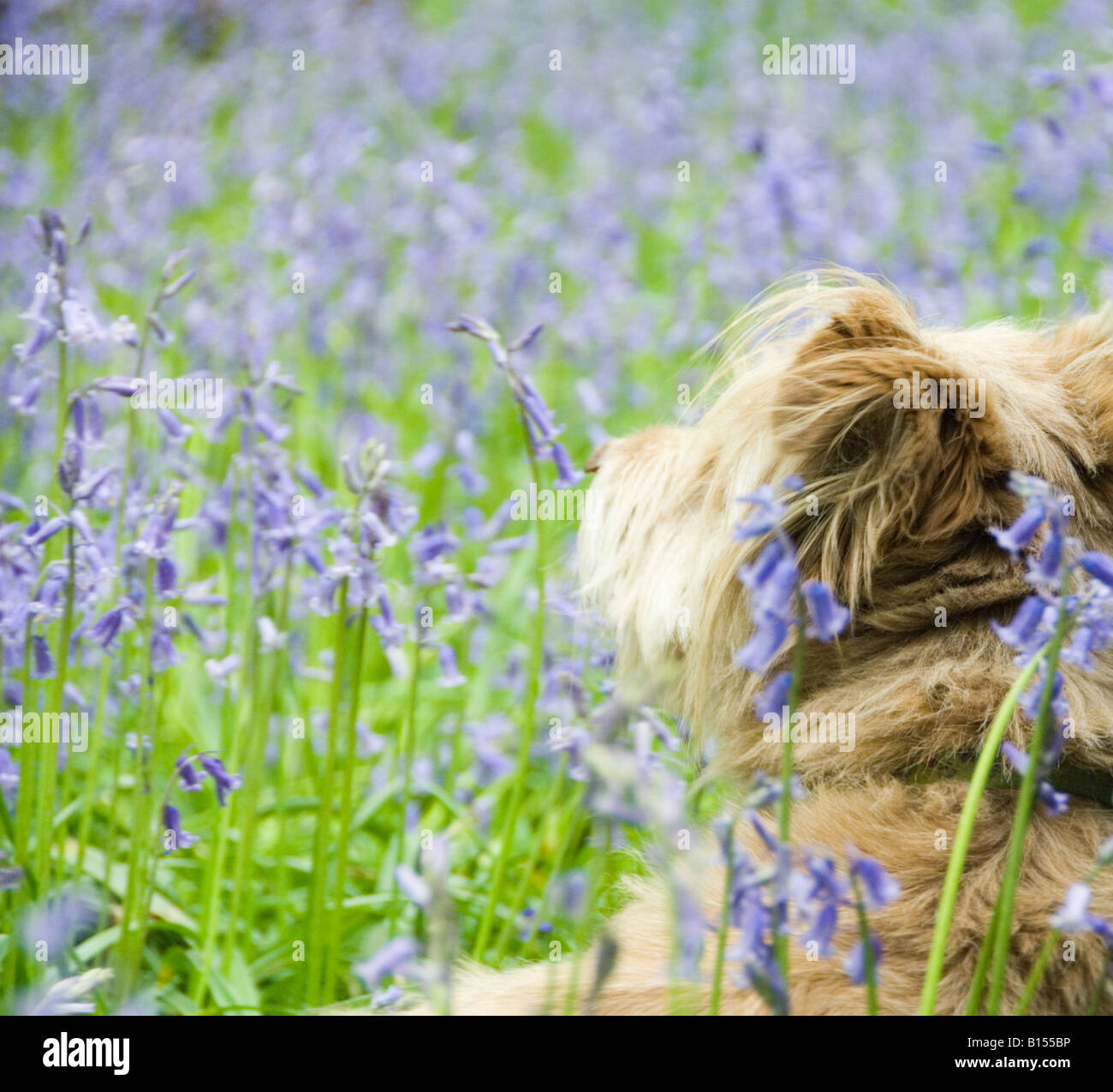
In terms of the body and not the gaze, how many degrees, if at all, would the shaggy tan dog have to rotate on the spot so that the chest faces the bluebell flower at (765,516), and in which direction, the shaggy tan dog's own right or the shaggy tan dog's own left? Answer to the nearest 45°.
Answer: approximately 90° to the shaggy tan dog's own left
